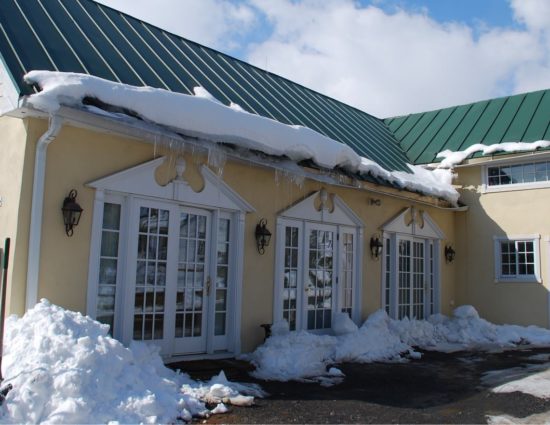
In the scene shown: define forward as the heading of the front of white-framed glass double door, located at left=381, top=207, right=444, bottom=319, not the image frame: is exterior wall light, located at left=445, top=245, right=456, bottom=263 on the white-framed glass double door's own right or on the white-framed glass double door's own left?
on the white-framed glass double door's own left

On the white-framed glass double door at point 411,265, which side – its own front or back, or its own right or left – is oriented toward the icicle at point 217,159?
right

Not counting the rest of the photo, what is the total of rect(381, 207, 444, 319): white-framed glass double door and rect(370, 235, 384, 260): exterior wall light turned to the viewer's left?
0

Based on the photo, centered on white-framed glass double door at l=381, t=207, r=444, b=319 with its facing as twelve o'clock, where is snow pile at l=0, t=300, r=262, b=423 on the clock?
The snow pile is roughly at 2 o'clock from the white-framed glass double door.

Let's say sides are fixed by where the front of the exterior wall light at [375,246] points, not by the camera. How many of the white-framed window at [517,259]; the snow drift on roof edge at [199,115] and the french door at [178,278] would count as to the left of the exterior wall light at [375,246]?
1

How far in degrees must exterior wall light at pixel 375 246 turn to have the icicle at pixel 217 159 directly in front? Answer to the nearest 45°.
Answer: approximately 90° to its right

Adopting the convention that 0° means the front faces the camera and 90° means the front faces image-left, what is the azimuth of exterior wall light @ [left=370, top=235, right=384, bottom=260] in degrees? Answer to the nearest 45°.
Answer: approximately 315°

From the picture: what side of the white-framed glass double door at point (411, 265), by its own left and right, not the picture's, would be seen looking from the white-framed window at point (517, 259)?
left

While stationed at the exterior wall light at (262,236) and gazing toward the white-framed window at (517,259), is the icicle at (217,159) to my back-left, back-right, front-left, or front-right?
back-right

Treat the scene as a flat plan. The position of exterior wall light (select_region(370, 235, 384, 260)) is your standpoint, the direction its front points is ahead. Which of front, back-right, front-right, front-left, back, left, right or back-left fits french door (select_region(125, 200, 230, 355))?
right
